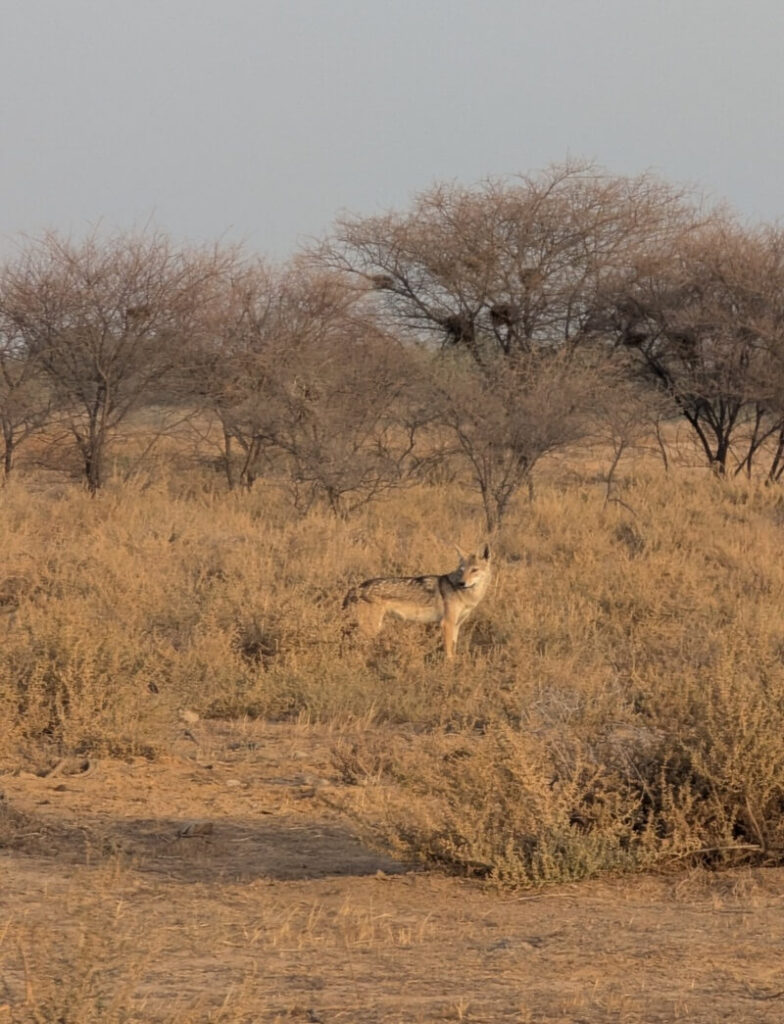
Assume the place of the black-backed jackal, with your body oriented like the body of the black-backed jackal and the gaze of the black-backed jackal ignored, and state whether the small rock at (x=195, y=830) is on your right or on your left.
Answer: on your right

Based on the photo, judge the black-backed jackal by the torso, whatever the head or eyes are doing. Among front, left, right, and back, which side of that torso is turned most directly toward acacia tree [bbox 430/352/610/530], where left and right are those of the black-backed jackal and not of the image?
left

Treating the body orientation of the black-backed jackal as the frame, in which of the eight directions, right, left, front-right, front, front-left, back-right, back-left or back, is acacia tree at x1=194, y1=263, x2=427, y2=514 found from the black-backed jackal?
left

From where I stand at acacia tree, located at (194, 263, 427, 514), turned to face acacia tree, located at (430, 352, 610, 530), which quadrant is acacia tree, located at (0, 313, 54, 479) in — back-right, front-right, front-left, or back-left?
back-right

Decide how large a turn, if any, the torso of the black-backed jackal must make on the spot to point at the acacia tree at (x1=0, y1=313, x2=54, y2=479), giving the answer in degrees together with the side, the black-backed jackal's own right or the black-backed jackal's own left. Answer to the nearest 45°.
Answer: approximately 135° to the black-backed jackal's own left

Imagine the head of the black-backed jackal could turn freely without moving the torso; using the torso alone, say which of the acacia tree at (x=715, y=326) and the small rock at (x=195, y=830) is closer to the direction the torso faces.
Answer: the acacia tree

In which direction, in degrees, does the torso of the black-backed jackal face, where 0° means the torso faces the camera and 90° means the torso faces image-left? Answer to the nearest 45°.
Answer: approximately 270°
